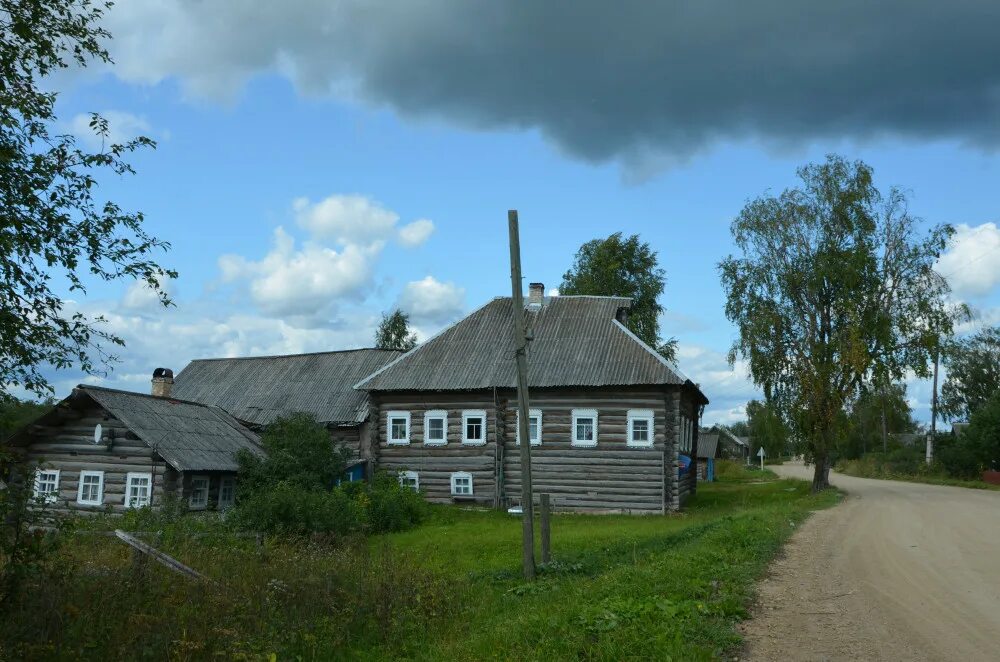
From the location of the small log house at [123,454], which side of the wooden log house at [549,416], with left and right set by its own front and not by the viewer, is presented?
right

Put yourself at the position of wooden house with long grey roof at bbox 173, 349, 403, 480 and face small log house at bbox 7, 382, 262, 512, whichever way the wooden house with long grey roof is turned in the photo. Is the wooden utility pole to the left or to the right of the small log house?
left

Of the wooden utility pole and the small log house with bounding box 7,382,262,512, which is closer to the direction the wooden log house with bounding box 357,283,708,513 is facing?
the wooden utility pole

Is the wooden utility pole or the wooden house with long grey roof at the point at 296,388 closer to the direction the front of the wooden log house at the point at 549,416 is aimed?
the wooden utility pole

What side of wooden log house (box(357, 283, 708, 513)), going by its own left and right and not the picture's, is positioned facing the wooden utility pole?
front

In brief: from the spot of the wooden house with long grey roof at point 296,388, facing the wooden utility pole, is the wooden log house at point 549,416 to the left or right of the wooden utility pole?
left

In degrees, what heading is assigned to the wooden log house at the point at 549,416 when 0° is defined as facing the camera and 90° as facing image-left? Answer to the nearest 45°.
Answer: approximately 0°

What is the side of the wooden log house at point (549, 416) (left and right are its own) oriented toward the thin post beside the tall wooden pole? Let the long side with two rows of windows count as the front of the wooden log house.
front

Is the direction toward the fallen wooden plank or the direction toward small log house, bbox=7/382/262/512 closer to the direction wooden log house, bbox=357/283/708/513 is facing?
the fallen wooden plank

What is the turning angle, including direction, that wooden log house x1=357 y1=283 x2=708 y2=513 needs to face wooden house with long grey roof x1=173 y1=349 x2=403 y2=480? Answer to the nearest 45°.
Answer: approximately 135° to its right

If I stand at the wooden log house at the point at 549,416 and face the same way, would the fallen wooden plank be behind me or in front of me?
in front
